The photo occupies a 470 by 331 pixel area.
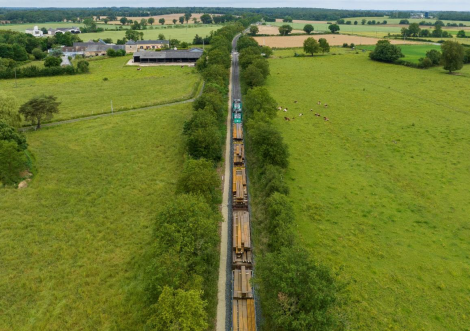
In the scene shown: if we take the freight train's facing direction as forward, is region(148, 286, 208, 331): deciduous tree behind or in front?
behind

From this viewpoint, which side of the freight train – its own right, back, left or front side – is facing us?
back
